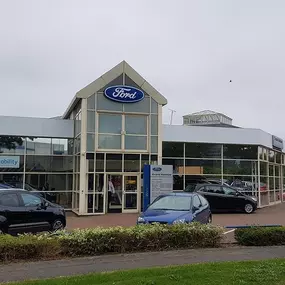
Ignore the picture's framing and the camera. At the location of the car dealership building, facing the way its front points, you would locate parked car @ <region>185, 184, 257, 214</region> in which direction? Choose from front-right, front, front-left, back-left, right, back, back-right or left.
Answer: left

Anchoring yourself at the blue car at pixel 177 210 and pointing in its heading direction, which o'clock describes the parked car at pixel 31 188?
The parked car is roughly at 3 o'clock from the blue car.

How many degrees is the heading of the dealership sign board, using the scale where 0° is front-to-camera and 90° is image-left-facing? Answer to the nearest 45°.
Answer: approximately 0°

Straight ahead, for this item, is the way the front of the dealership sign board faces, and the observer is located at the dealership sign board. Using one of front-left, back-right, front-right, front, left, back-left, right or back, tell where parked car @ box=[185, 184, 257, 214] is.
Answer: back-left

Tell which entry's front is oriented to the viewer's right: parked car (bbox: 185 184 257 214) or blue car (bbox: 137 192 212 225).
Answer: the parked car

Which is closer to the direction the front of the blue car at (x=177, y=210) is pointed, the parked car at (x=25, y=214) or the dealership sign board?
the parked car

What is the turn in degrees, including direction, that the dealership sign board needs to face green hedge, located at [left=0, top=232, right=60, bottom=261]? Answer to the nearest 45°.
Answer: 0° — it already faces it
